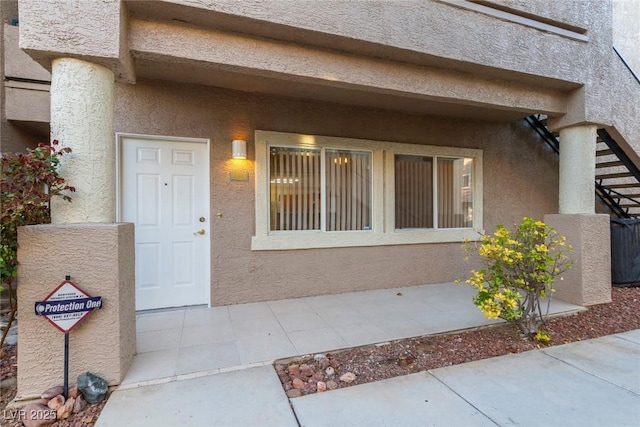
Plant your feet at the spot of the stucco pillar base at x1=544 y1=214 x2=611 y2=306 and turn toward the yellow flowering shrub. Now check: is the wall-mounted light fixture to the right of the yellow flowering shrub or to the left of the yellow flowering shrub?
right

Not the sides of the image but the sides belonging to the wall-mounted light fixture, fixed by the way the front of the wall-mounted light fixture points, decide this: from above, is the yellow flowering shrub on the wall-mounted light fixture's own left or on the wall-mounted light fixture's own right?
on the wall-mounted light fixture's own left

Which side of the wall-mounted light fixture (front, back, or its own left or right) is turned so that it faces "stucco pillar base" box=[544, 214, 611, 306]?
left

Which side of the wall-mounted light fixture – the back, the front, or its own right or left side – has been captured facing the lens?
front

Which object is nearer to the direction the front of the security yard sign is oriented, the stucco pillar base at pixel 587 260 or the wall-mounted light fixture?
the stucco pillar base

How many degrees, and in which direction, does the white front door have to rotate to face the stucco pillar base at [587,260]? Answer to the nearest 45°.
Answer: approximately 45° to its left

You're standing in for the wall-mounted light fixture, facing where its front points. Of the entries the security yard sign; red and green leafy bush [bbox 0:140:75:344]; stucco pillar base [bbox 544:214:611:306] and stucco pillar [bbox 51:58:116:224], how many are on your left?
1

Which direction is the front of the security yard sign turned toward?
toward the camera

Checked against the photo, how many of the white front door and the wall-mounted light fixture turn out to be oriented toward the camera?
2

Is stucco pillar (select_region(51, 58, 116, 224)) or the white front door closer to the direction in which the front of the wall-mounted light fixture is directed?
the stucco pillar
